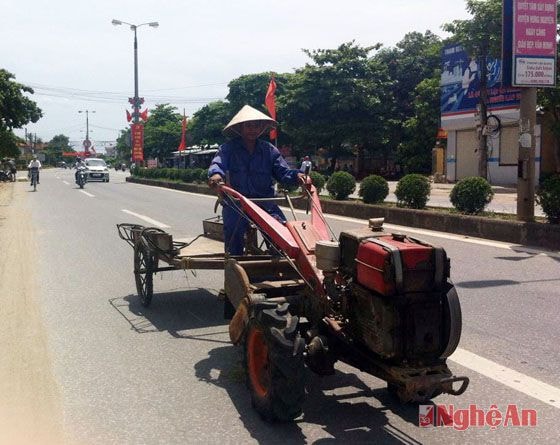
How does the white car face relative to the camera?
toward the camera

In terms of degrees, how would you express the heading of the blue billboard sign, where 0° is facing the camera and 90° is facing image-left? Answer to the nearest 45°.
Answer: approximately 45°

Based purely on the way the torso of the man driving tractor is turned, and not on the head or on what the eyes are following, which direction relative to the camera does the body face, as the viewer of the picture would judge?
toward the camera

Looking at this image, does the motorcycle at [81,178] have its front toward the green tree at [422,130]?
no

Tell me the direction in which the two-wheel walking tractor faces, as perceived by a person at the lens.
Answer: facing the viewer and to the right of the viewer

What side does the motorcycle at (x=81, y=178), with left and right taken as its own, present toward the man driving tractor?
front

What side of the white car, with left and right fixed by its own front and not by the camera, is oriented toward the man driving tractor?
front

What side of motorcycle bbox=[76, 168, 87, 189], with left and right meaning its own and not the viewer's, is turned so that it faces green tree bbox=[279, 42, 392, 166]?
left

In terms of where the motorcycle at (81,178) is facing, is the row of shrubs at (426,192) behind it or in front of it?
in front

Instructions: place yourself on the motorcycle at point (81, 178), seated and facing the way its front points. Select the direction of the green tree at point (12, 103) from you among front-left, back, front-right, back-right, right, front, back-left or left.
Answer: right

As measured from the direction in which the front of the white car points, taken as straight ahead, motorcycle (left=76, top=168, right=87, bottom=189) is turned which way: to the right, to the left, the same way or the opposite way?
the same way

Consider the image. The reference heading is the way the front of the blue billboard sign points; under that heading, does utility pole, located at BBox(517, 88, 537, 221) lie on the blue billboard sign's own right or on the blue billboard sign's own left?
on the blue billboard sign's own left

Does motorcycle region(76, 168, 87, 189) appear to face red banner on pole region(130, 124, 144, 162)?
no

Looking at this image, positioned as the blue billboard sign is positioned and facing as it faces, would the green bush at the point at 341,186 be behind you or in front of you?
in front

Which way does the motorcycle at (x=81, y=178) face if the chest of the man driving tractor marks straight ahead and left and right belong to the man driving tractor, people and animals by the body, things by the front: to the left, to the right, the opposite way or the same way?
the same way

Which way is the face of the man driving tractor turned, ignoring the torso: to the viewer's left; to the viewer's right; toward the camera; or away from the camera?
toward the camera
